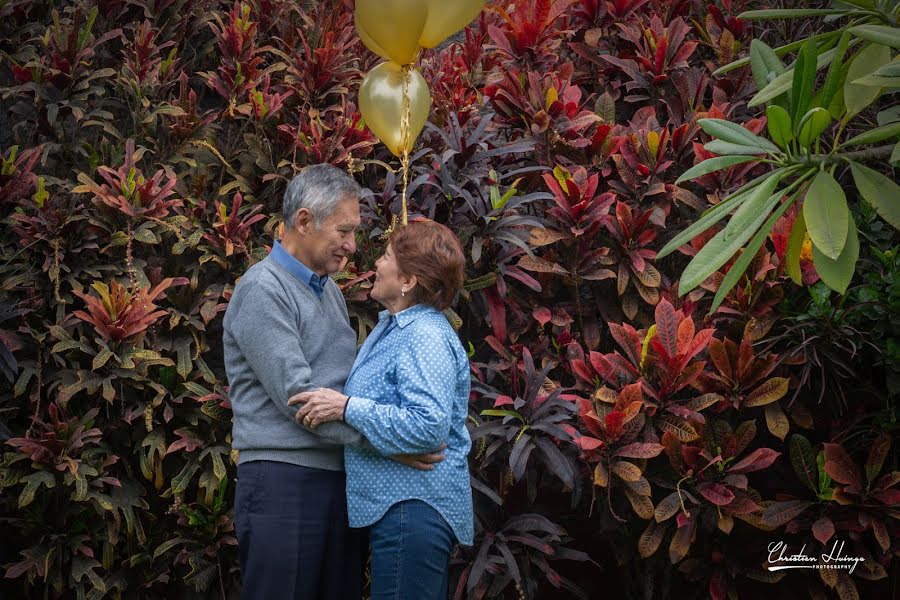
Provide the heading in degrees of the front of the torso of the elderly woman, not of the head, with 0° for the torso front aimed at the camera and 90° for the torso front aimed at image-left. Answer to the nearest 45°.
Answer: approximately 90°

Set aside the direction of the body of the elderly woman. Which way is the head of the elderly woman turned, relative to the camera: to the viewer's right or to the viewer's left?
to the viewer's left

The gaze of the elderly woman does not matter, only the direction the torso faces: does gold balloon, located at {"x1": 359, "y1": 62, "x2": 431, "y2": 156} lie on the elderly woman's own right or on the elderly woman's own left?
on the elderly woman's own right

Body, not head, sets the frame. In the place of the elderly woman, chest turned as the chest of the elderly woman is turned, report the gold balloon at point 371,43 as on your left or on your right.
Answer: on your right
